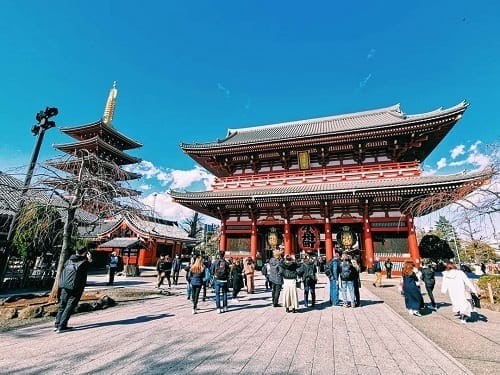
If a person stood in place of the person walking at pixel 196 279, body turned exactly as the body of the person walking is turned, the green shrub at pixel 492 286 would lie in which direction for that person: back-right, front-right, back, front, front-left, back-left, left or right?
right

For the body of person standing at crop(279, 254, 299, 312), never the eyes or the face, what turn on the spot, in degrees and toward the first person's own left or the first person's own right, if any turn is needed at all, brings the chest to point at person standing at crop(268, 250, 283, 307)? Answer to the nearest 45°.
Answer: approximately 45° to the first person's own left

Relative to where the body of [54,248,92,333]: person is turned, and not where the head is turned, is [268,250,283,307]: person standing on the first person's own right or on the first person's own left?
on the first person's own right

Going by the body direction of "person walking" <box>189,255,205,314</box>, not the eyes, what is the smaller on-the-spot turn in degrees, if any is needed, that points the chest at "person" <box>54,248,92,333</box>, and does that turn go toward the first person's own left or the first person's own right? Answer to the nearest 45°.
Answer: approximately 135° to the first person's own left

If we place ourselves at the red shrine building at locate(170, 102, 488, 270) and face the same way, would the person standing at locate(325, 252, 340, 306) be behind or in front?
in front

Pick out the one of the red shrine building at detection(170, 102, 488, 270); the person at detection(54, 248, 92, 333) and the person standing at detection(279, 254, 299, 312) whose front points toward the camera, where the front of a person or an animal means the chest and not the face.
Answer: the red shrine building

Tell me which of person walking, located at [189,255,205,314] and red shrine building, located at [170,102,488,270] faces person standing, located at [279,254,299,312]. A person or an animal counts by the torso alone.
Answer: the red shrine building

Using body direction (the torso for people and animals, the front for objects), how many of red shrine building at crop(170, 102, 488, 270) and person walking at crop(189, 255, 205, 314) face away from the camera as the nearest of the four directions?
1

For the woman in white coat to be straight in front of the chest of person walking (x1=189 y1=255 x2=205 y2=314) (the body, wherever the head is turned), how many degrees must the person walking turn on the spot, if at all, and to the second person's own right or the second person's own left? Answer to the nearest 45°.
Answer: approximately 90° to the second person's own right

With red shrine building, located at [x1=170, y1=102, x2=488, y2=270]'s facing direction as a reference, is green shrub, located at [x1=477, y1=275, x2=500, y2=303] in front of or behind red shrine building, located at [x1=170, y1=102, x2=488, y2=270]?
in front

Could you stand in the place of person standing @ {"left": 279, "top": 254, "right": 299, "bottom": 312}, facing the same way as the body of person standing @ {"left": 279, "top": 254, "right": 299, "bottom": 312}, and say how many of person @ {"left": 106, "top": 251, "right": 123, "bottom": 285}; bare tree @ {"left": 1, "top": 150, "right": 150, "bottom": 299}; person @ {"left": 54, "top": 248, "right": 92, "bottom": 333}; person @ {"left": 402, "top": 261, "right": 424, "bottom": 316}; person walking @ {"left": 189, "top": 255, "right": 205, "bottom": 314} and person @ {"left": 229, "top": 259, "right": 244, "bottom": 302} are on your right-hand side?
1

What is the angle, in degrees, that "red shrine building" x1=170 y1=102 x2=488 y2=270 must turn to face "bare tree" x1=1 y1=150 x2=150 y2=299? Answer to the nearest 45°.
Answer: approximately 45° to its right

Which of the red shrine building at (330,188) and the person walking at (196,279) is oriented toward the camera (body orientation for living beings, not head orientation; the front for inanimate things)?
the red shrine building

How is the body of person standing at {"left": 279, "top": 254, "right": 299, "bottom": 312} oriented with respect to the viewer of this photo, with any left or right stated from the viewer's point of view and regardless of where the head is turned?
facing away from the viewer
